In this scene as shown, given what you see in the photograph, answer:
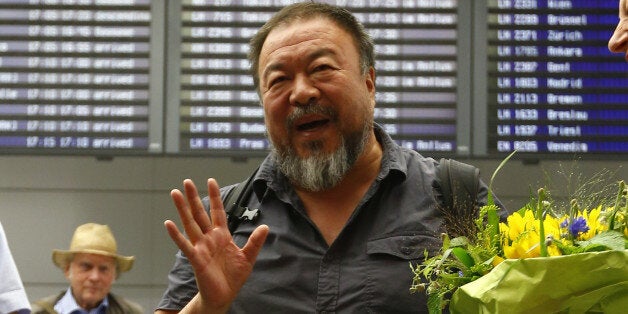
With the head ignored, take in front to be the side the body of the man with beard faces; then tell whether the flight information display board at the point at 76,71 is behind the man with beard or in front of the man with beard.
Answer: behind

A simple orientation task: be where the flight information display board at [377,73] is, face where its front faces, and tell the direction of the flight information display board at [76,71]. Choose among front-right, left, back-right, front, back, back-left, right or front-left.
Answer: right

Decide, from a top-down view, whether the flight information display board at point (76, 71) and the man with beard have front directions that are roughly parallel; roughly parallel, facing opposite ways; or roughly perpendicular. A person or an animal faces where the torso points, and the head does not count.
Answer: roughly parallel

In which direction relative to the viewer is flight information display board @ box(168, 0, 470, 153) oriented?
toward the camera

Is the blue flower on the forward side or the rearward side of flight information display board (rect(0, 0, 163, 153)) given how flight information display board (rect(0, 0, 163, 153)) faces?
on the forward side

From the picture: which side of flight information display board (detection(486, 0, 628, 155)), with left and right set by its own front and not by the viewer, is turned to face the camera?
front

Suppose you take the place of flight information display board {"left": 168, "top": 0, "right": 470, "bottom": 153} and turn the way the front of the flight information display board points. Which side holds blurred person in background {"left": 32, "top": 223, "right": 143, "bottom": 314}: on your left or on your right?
on your right

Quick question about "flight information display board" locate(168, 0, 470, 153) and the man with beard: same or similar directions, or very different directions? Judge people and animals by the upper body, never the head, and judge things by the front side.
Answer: same or similar directions

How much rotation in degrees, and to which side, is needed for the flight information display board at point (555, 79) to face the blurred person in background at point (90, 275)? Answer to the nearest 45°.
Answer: approximately 45° to its right

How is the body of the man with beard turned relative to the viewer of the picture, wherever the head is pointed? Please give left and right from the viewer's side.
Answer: facing the viewer

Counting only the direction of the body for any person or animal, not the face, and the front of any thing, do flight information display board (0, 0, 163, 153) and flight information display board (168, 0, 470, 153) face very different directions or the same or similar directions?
same or similar directions

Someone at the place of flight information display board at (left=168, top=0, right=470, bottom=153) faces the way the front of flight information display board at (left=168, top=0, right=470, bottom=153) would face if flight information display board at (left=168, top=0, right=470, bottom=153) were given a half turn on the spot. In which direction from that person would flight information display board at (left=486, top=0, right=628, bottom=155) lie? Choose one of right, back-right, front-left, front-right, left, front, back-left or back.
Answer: right
